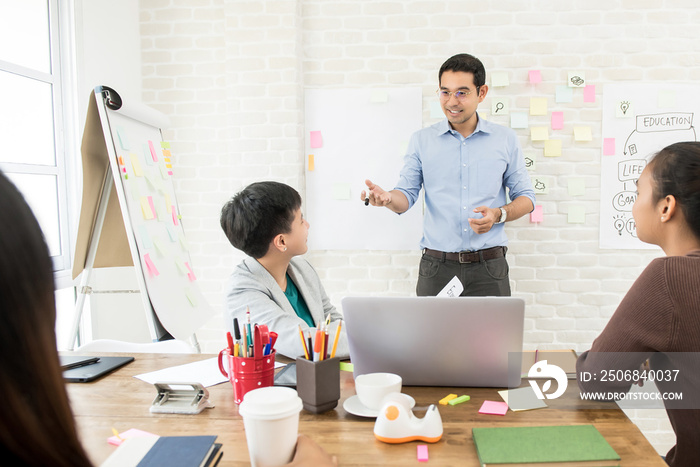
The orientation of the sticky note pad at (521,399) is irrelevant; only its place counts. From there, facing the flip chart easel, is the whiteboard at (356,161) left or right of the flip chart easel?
right

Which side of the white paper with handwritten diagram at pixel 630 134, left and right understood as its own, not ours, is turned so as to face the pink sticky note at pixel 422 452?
front

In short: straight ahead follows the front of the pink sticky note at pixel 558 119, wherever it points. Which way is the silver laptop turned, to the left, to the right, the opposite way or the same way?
the opposite way

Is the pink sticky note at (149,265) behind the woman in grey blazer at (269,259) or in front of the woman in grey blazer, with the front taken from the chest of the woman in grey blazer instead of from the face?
behind

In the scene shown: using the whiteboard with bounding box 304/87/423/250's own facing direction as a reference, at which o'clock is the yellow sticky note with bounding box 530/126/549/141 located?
The yellow sticky note is roughly at 9 o'clock from the whiteboard.

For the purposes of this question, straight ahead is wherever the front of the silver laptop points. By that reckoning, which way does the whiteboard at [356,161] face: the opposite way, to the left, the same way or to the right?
the opposite way

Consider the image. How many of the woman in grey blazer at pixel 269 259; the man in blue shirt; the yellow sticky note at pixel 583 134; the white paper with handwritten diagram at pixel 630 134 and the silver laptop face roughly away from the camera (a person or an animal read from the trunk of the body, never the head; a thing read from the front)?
1

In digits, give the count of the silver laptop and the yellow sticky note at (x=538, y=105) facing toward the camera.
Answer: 1

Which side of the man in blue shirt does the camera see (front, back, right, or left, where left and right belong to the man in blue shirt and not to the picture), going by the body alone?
front

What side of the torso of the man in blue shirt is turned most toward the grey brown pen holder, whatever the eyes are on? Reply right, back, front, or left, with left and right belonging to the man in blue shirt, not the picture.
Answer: front

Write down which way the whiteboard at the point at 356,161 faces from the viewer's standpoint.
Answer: facing the viewer

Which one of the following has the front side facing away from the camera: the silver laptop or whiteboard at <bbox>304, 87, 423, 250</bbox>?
the silver laptop

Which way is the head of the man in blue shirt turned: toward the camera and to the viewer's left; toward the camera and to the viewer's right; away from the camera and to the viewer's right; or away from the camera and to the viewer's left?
toward the camera and to the viewer's left

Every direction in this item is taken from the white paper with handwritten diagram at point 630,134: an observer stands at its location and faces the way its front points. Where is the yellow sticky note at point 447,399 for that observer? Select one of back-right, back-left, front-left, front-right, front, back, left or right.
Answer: front

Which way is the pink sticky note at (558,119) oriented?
toward the camera
